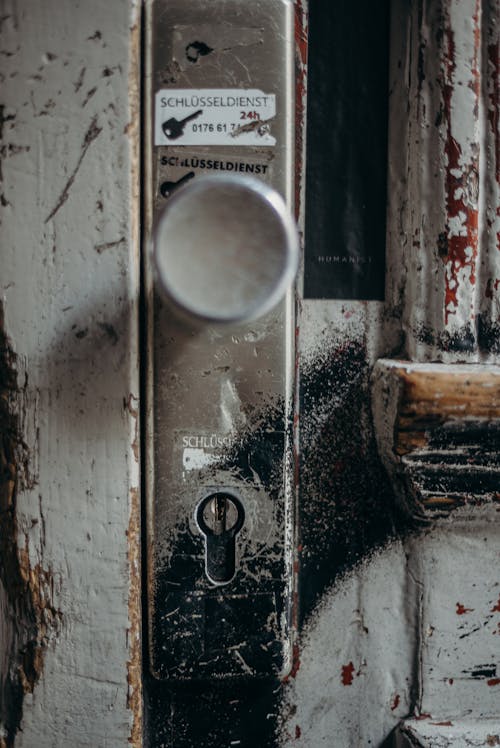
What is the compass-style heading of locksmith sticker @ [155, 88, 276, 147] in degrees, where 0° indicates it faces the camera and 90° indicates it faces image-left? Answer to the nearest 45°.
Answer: approximately 0°

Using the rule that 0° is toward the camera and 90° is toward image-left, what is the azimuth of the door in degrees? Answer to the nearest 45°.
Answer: approximately 0°
